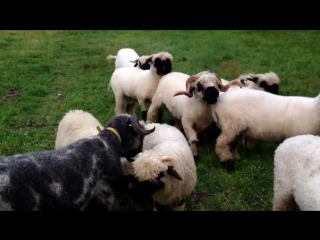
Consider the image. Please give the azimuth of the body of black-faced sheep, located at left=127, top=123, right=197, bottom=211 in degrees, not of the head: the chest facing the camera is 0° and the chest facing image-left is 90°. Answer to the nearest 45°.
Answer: approximately 0°

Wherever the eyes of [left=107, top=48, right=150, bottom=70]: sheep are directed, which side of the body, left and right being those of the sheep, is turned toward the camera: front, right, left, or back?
right

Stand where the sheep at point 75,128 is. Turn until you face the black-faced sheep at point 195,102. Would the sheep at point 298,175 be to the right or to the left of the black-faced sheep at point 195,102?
right

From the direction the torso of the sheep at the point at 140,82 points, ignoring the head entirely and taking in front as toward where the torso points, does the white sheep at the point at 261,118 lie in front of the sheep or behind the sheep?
in front

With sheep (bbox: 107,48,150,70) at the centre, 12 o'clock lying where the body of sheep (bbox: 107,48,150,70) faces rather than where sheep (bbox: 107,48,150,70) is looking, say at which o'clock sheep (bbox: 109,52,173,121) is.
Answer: sheep (bbox: 109,52,173,121) is roughly at 3 o'clock from sheep (bbox: 107,48,150,70).

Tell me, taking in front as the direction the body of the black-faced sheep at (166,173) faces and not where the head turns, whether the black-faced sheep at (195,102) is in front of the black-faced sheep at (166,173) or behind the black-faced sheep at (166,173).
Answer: behind

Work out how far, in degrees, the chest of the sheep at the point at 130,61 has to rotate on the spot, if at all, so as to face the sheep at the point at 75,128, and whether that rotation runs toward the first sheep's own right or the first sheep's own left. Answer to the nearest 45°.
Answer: approximately 90° to the first sheep's own right
